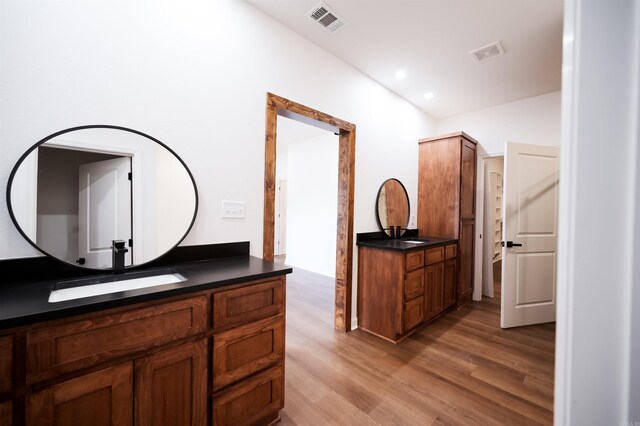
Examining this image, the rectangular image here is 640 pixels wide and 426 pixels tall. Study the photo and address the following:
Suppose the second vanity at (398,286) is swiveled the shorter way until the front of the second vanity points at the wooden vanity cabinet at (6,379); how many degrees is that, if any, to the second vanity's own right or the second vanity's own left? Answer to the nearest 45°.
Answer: approximately 90° to the second vanity's own right

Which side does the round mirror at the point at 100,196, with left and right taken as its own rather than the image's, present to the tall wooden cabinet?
left

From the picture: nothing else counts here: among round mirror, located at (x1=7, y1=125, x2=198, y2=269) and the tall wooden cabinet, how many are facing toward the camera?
1

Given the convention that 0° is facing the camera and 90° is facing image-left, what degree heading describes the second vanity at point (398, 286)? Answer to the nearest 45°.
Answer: approximately 315°
